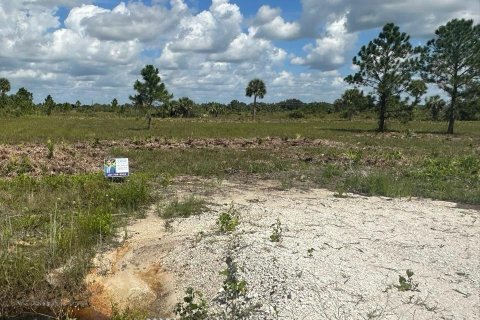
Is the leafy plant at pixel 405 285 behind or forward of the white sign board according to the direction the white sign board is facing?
forward

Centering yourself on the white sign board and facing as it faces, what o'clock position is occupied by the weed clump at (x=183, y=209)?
The weed clump is roughly at 11 o'clock from the white sign board.

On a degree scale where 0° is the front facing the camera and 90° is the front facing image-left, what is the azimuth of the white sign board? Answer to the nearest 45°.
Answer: approximately 0°

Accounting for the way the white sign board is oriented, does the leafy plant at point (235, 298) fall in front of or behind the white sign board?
in front
